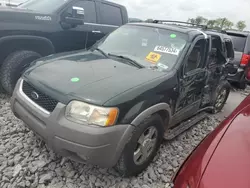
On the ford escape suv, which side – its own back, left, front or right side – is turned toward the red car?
left

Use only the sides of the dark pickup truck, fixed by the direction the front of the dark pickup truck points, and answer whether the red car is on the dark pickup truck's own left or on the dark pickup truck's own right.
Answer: on the dark pickup truck's own left

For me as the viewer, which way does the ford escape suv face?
facing the viewer and to the left of the viewer

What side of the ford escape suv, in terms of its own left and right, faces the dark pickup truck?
right

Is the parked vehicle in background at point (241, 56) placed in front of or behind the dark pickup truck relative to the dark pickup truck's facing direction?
behind

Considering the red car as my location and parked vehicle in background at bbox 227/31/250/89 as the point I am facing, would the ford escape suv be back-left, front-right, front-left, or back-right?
front-left

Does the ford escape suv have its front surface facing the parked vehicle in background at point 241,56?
no

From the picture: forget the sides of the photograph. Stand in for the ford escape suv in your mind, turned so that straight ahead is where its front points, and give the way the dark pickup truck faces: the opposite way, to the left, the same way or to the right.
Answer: the same way

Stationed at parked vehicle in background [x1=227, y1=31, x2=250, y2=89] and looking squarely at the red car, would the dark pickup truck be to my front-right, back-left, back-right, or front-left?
front-right

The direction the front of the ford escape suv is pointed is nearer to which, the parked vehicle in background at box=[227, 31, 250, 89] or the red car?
the red car

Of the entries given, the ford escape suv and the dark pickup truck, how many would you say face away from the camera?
0
